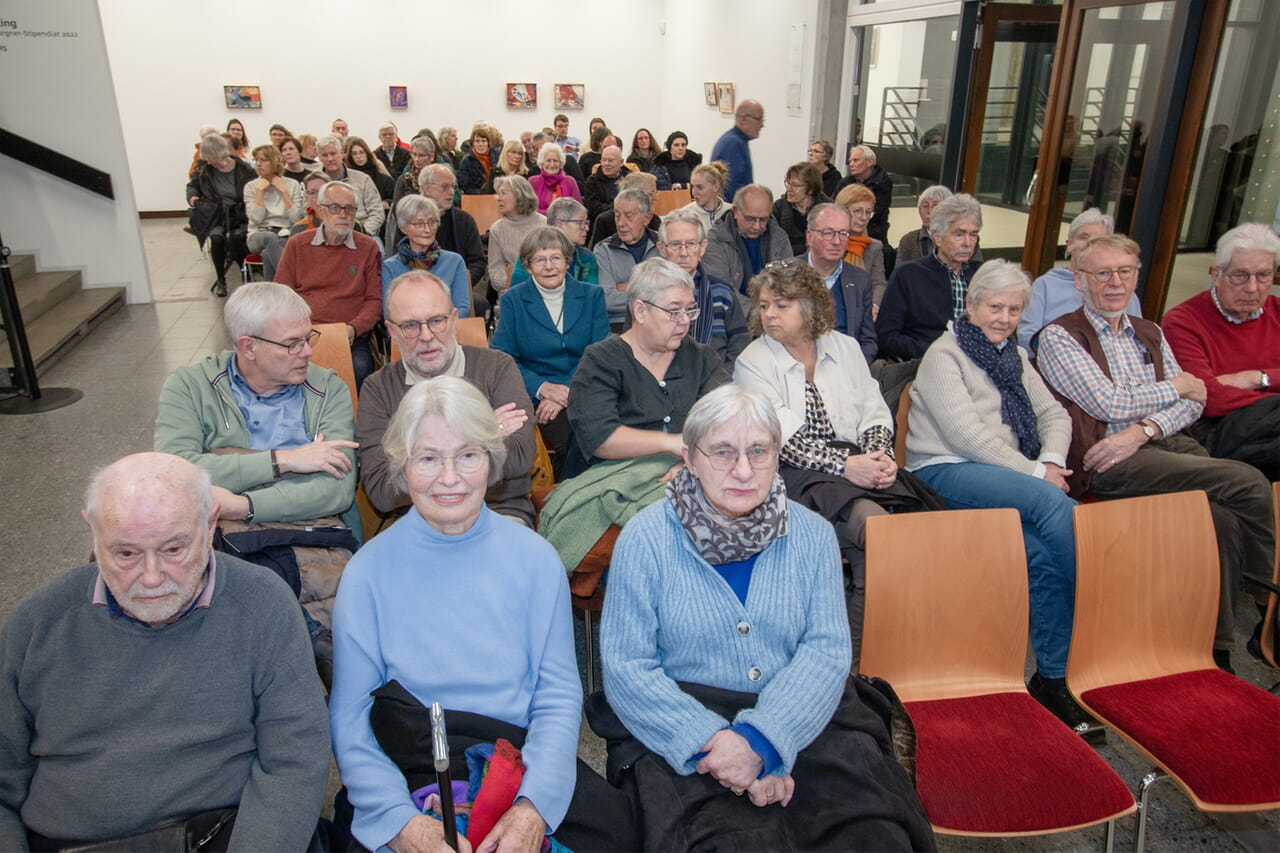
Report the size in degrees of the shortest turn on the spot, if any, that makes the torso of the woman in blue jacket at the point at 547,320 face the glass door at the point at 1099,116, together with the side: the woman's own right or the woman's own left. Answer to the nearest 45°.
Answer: approximately 135° to the woman's own left

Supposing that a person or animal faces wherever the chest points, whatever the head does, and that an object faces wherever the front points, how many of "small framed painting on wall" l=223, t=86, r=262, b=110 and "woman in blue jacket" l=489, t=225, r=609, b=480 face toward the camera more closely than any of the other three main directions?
2

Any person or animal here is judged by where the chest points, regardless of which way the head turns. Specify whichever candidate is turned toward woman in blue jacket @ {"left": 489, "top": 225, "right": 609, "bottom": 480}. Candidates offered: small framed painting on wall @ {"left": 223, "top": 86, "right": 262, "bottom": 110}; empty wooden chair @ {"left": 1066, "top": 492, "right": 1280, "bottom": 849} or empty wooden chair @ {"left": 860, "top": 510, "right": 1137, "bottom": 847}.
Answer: the small framed painting on wall

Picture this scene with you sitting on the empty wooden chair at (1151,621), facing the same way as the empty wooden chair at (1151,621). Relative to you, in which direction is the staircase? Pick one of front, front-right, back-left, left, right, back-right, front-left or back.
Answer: back-right

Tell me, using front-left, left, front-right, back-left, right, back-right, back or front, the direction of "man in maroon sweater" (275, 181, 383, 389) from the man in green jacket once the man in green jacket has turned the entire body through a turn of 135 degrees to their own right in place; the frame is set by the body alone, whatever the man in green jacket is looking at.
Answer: right

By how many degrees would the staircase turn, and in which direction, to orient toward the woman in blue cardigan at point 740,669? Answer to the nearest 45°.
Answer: approximately 45° to its right

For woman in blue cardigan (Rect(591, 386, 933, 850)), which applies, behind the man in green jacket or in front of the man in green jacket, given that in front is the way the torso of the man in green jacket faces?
in front

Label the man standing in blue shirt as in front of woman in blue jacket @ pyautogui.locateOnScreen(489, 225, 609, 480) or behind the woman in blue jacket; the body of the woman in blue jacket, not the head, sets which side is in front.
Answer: behind
